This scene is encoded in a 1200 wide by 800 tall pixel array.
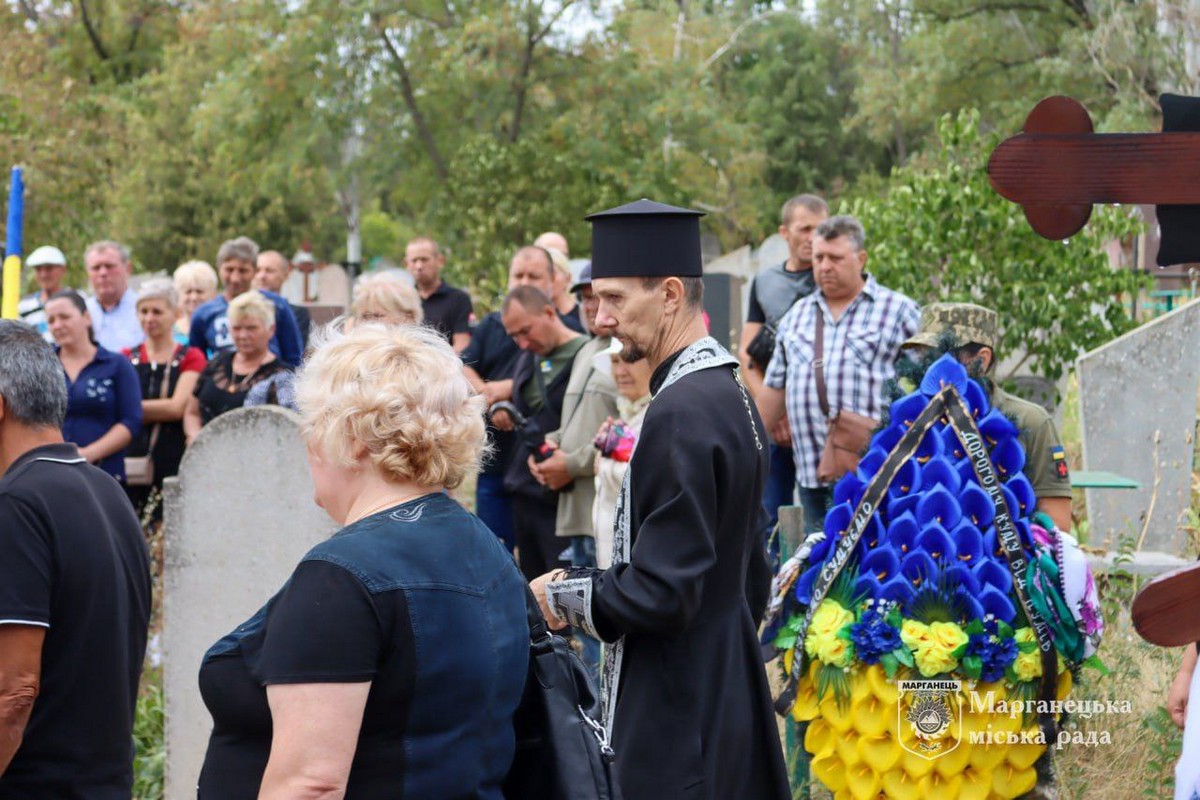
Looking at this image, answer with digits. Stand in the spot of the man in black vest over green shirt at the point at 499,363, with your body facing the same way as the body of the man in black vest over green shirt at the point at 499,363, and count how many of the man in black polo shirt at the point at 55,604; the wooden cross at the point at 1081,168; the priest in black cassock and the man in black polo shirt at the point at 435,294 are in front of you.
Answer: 3

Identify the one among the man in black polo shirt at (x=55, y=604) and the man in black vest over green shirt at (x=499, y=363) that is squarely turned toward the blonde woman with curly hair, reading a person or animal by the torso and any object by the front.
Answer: the man in black vest over green shirt at (x=499, y=363)

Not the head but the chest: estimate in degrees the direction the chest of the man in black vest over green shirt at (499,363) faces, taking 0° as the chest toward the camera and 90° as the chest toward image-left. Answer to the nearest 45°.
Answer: approximately 0°

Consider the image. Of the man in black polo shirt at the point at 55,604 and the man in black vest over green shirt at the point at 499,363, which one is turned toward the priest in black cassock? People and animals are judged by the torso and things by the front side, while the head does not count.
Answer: the man in black vest over green shirt at the point at 499,363

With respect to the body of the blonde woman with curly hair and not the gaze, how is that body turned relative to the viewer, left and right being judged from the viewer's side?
facing away from the viewer and to the left of the viewer

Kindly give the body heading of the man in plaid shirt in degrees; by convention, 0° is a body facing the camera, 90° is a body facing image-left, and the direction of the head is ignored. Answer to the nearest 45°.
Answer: approximately 45°

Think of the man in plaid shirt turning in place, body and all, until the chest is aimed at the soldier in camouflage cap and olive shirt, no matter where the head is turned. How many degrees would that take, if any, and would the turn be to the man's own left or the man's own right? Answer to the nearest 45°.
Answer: approximately 90° to the man's own left

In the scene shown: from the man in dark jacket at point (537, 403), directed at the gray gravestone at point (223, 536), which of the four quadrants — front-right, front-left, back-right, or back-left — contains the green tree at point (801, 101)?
back-right

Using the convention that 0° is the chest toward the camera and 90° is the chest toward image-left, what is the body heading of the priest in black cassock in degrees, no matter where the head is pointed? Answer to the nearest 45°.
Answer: approximately 90°

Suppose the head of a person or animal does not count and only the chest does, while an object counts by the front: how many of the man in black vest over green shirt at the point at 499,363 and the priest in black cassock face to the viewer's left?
1
